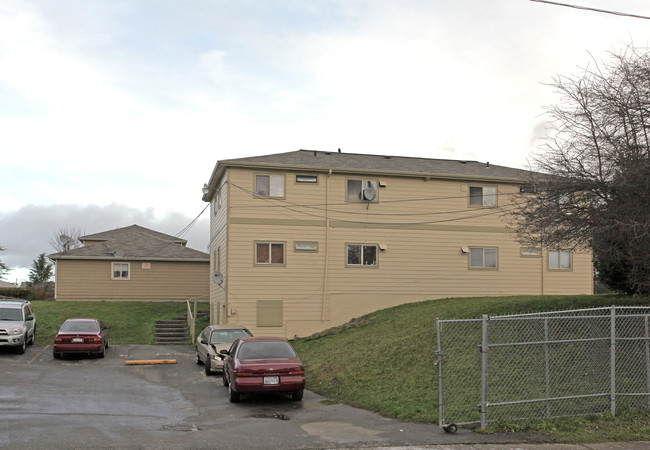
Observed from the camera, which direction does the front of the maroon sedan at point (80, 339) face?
facing away from the viewer

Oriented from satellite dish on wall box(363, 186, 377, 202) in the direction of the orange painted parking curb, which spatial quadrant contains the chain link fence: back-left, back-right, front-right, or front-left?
front-left

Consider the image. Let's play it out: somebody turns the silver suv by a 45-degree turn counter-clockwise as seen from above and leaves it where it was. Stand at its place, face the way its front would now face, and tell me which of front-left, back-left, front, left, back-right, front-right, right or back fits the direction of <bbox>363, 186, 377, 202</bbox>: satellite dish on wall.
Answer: front-left

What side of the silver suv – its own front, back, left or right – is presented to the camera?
front

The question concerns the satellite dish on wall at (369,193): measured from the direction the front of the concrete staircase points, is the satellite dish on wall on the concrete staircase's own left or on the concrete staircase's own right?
on the concrete staircase's own left

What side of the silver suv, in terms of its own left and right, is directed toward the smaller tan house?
back

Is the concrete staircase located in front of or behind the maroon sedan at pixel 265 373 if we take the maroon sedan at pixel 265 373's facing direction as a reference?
in front

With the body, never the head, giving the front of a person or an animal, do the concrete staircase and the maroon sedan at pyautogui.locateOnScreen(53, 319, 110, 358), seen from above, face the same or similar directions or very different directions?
very different directions

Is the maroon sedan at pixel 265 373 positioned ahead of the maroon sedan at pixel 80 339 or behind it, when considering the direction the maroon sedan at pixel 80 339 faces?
behind

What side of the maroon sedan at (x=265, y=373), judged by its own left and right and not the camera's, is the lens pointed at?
back

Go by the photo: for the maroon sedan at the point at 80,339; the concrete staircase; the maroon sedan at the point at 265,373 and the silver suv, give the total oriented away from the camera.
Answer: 2

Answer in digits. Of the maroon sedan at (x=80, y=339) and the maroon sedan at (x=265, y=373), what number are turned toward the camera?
0

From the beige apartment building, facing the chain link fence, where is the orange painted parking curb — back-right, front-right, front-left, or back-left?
front-right

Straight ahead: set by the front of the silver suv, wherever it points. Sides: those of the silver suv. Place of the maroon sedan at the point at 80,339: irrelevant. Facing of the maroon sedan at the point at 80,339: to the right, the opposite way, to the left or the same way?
the opposite way

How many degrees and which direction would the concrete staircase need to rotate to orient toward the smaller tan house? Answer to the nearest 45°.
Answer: approximately 180°

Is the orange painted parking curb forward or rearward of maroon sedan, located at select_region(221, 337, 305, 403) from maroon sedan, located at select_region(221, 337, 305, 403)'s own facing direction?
forward
